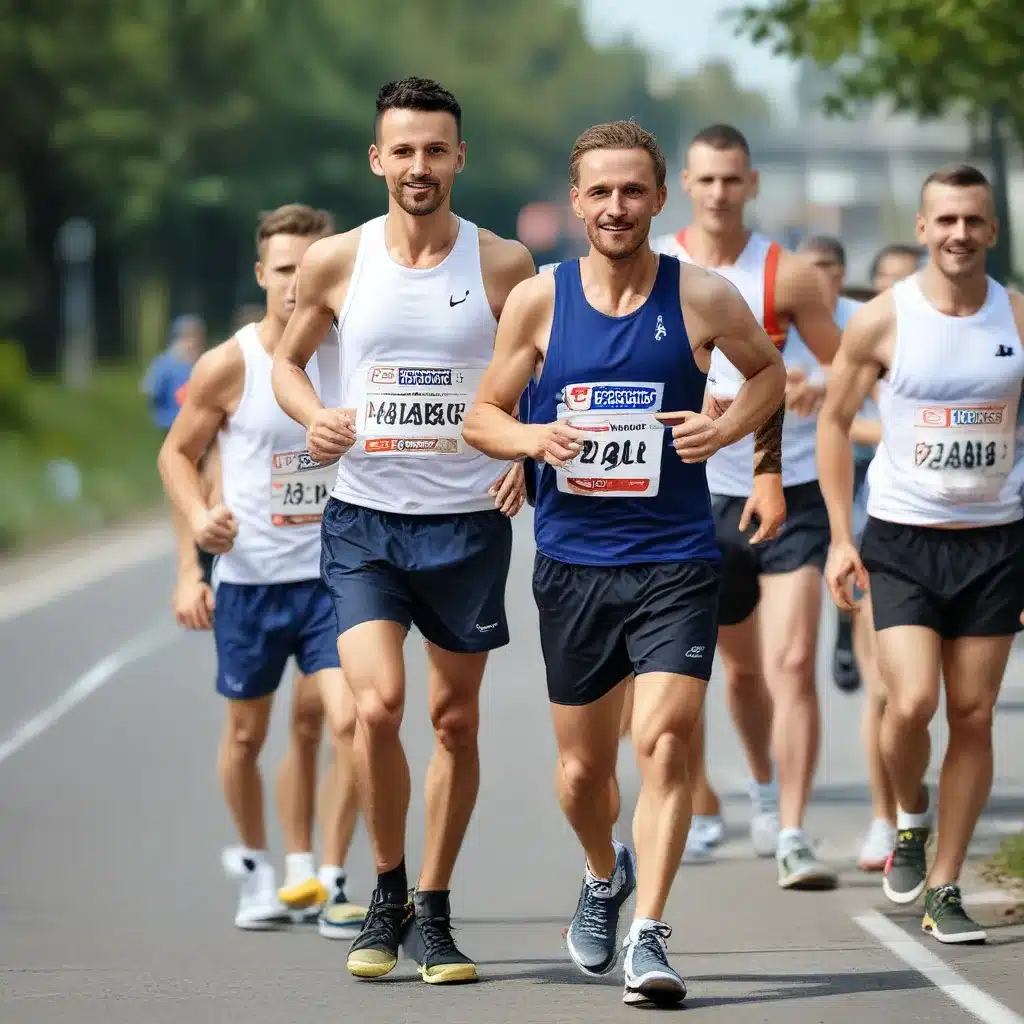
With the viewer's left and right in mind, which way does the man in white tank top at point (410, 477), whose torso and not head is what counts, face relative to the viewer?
facing the viewer

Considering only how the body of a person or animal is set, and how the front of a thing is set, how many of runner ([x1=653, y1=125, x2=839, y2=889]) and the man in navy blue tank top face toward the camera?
2

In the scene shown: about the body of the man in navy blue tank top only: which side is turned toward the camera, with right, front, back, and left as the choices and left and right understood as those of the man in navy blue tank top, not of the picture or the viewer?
front

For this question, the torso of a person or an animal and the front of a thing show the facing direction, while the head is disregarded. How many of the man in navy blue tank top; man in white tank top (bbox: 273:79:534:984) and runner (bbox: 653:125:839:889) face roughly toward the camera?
3

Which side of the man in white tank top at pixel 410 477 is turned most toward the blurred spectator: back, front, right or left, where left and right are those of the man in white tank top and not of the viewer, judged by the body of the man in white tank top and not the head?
back

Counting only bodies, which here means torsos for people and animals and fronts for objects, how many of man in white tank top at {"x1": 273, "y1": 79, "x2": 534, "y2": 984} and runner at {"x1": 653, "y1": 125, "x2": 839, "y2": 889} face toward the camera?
2

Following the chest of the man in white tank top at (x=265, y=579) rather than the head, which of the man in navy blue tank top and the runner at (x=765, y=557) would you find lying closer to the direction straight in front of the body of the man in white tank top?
the man in navy blue tank top

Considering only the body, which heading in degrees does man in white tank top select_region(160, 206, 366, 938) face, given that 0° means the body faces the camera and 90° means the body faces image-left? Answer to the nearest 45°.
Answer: approximately 315°
